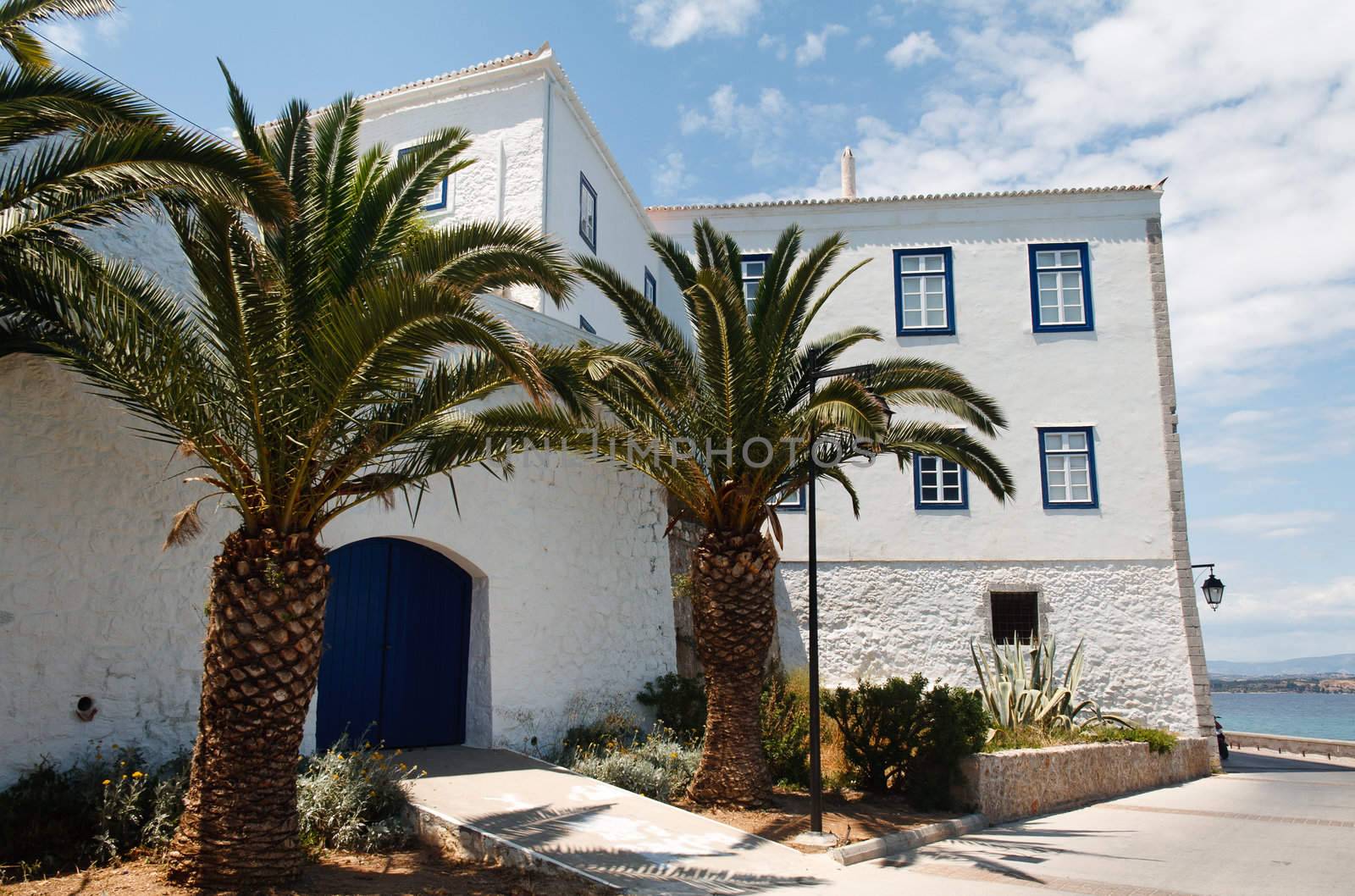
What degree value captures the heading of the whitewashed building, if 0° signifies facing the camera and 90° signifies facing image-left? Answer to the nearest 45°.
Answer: approximately 0°

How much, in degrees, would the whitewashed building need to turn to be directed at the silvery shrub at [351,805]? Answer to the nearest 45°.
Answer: approximately 45° to its right

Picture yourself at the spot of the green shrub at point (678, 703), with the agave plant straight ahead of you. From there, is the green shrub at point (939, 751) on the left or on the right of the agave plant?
right

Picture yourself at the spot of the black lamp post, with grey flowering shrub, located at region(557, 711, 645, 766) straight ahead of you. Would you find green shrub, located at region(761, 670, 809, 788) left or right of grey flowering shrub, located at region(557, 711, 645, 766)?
right

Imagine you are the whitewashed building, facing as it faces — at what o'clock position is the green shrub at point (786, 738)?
The green shrub is roughly at 1 o'clock from the whitewashed building.
